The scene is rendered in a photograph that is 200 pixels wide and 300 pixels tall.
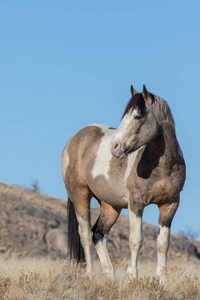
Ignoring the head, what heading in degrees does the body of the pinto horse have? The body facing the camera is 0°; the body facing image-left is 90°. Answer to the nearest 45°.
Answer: approximately 315°
